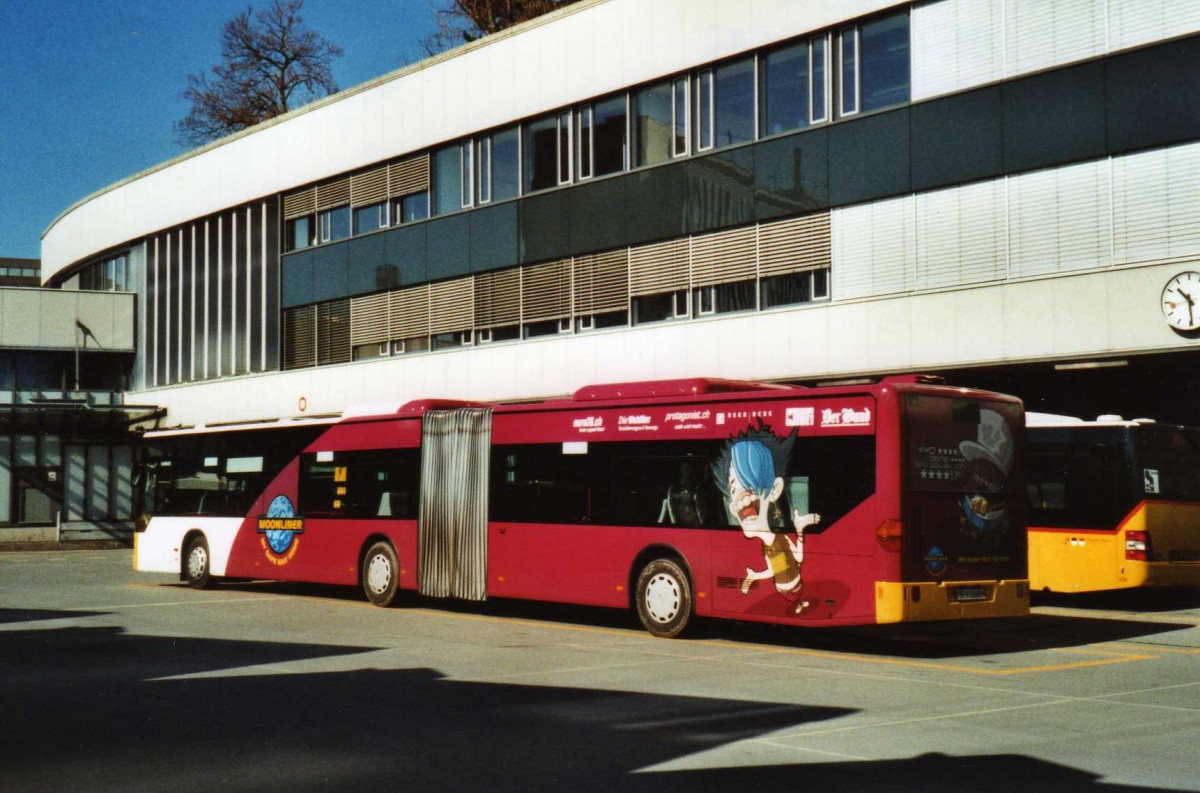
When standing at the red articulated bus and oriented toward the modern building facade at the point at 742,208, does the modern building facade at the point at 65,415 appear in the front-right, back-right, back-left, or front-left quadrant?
front-left

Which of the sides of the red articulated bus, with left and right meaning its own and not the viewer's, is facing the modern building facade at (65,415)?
front

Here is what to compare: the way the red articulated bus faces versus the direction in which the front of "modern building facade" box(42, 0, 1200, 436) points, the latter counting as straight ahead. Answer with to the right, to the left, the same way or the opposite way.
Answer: to the right

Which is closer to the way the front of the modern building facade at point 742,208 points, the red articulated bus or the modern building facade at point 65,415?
the red articulated bus

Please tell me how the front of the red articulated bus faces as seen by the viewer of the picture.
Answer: facing away from the viewer and to the left of the viewer

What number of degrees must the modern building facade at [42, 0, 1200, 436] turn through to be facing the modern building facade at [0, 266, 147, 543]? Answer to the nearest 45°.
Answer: approximately 90° to its right

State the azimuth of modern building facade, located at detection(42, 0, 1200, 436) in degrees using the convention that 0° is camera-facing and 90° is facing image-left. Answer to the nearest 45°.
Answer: approximately 45°

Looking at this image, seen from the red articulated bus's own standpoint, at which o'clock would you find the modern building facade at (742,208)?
The modern building facade is roughly at 2 o'clock from the red articulated bus.

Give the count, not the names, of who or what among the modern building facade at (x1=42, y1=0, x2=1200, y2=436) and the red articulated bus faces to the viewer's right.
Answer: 0
